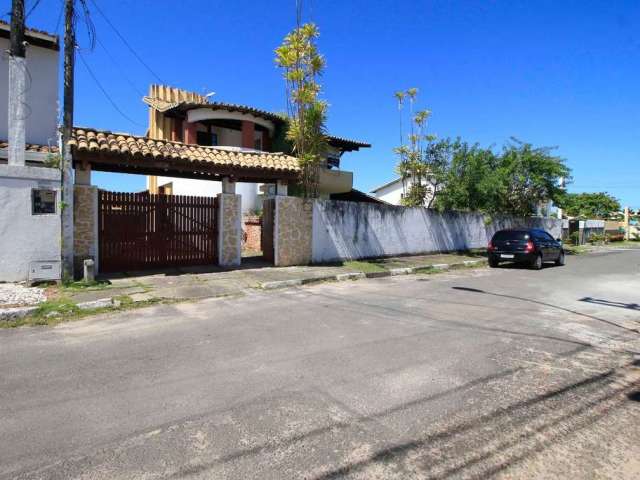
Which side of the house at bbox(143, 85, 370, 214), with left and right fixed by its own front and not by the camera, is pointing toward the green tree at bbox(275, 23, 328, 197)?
front

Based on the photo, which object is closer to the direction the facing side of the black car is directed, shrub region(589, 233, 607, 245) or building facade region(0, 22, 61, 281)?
the shrub

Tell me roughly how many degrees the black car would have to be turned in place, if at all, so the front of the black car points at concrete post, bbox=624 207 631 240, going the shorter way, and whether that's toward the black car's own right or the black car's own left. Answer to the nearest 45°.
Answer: approximately 45° to the black car's own left

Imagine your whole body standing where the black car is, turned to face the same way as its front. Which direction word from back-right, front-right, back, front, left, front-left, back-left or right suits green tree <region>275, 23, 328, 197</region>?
back

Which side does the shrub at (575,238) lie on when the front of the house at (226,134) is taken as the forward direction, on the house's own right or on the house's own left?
on the house's own left

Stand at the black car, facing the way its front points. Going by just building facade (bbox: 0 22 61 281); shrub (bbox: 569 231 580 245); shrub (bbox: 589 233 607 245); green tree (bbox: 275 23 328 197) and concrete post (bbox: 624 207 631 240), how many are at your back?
2

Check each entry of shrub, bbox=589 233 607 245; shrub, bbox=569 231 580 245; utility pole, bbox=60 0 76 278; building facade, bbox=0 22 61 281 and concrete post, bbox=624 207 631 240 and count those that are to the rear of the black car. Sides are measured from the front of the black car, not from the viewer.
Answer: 2

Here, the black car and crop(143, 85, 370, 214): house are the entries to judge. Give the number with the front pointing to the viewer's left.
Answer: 0

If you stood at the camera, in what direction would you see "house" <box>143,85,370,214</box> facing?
facing the viewer and to the right of the viewer

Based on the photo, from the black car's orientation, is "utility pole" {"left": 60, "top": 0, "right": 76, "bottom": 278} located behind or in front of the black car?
behind

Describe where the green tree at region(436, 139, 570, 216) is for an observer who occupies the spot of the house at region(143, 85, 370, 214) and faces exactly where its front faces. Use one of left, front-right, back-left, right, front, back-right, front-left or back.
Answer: front-left

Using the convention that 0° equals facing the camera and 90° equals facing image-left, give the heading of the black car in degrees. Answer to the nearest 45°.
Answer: approximately 225°

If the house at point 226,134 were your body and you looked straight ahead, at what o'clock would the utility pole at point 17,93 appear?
The utility pole is roughly at 2 o'clock from the house.

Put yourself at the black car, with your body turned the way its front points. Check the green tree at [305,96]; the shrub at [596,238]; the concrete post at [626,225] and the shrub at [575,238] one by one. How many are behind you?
1

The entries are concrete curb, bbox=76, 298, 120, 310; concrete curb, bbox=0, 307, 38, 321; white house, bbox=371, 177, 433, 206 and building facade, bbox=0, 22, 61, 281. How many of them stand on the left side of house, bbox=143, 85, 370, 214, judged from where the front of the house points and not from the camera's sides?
1

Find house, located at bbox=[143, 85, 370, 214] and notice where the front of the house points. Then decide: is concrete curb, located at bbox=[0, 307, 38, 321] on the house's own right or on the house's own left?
on the house's own right

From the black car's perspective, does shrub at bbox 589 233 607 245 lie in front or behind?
in front

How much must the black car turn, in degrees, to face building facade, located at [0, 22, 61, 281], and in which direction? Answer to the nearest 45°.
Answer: approximately 180°

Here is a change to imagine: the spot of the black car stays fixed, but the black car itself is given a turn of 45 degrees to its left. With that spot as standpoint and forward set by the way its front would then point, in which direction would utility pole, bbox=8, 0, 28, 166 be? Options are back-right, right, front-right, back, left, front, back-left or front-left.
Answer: back-left

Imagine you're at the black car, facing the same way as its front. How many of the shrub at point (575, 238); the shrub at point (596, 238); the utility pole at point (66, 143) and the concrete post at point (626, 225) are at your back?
1
